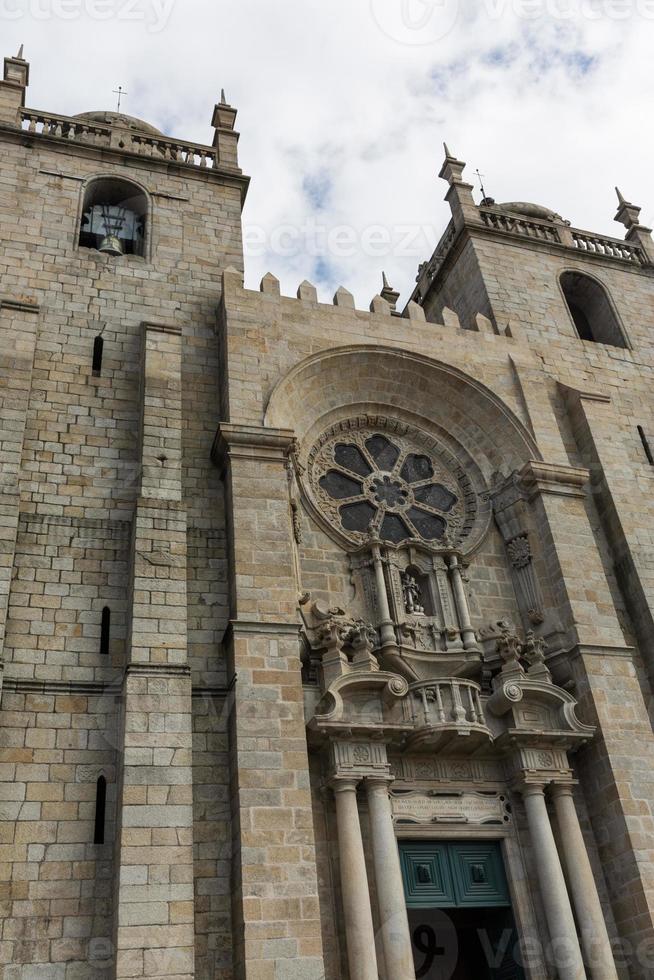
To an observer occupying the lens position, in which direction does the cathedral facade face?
facing the viewer and to the left of the viewer
